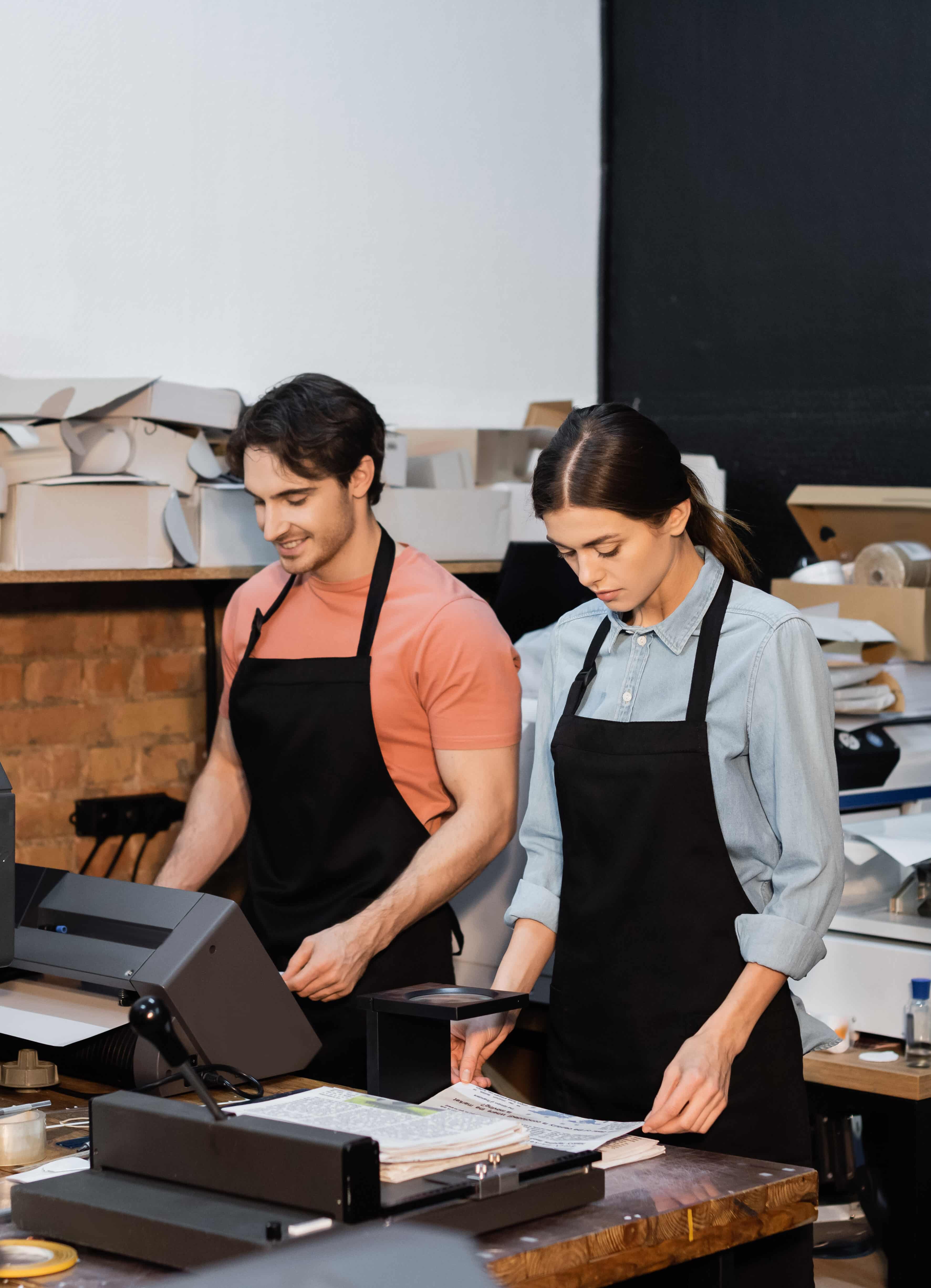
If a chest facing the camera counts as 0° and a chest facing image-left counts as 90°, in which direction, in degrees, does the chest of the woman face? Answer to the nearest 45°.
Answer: approximately 45°

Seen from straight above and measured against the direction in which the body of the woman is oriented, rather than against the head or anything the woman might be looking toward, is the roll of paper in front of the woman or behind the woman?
behind

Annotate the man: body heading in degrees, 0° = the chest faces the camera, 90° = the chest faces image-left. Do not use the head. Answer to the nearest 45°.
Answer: approximately 45°

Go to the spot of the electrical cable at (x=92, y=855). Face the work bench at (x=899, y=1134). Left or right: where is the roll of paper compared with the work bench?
left

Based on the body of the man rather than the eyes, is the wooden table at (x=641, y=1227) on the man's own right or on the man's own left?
on the man's own left

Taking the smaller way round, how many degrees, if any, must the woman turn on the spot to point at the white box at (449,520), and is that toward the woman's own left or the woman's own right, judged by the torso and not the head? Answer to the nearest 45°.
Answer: approximately 135° to the woman's own right
